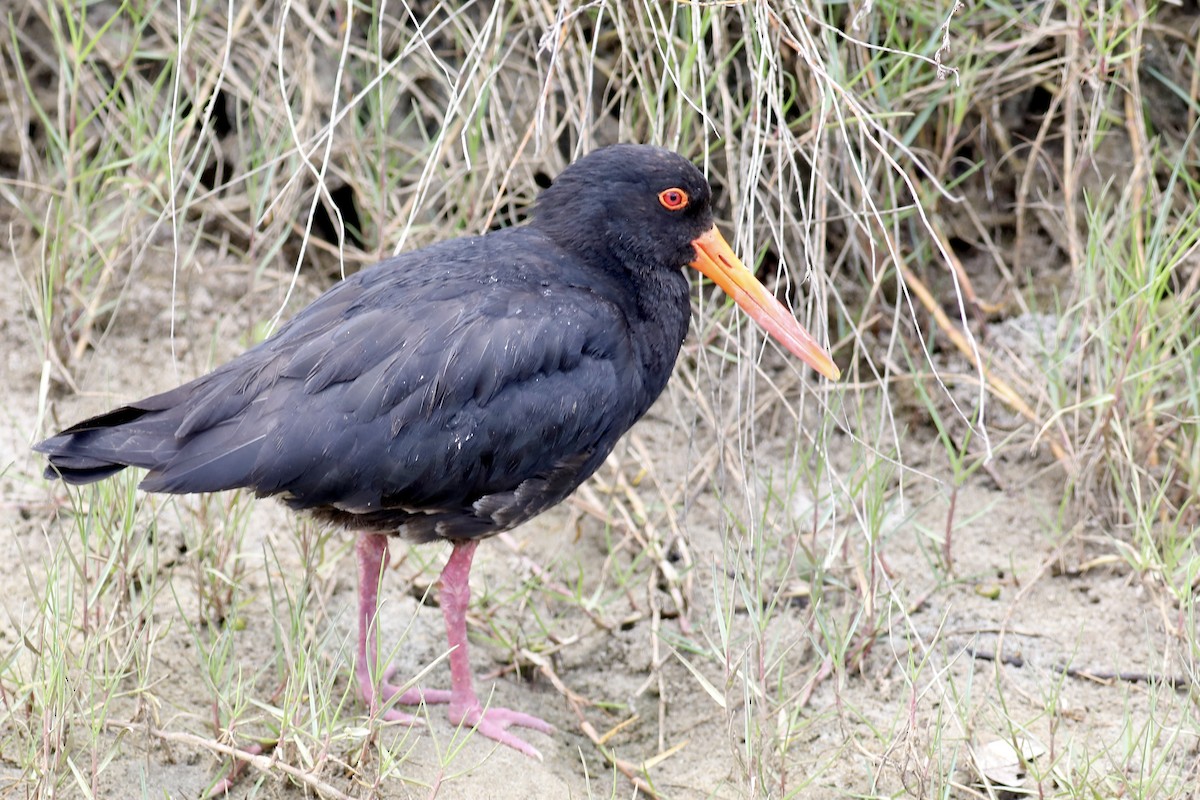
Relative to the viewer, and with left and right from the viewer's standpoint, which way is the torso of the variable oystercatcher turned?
facing to the right of the viewer
